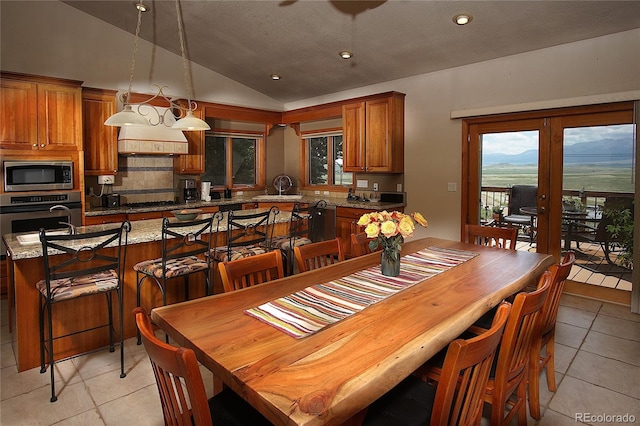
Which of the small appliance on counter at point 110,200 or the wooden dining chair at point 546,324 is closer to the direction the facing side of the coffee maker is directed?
the wooden dining chair

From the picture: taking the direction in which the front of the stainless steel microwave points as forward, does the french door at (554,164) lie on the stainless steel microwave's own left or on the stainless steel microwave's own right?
on the stainless steel microwave's own left

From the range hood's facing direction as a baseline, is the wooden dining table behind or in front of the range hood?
in front

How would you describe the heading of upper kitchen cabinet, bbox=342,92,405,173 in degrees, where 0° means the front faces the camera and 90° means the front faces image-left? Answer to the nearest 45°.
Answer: approximately 45°

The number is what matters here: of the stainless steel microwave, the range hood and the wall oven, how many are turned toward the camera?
3

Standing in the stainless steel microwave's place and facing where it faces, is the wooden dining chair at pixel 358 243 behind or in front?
in front

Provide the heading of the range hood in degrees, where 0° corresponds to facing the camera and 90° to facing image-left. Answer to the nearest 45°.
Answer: approximately 0°

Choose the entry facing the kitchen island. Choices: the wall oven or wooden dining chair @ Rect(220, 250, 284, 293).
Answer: the wall oven

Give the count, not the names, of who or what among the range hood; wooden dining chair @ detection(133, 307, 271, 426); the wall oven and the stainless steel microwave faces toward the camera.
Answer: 3

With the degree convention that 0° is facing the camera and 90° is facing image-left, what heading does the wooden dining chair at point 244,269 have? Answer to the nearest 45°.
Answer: approximately 315°

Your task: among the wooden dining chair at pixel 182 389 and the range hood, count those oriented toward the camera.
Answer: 1
